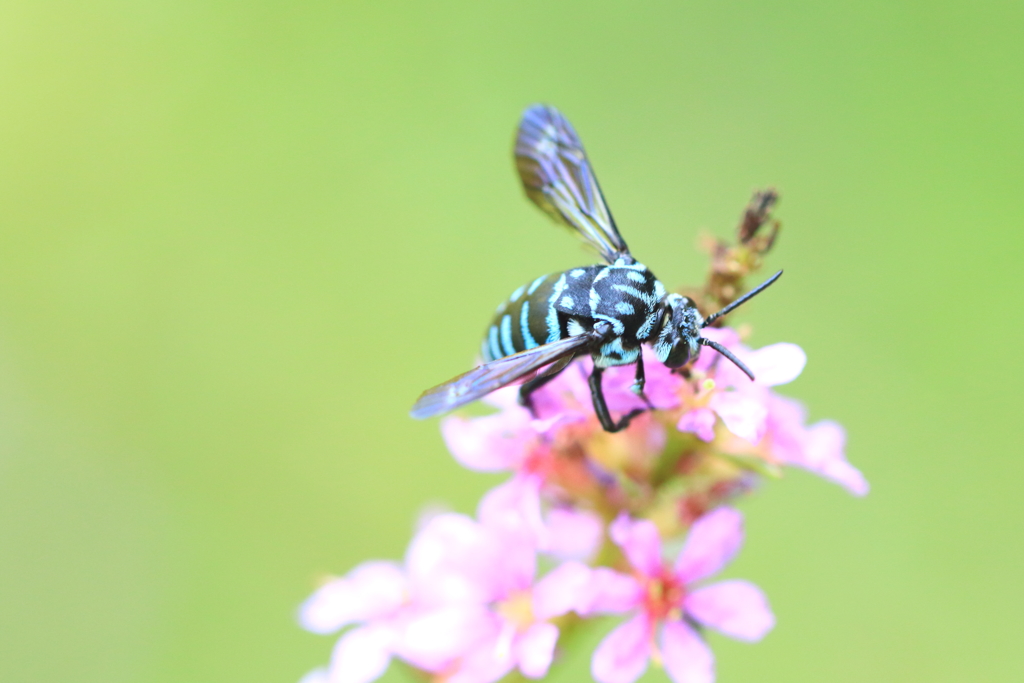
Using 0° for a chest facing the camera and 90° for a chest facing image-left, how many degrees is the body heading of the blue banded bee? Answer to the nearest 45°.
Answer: approximately 270°
